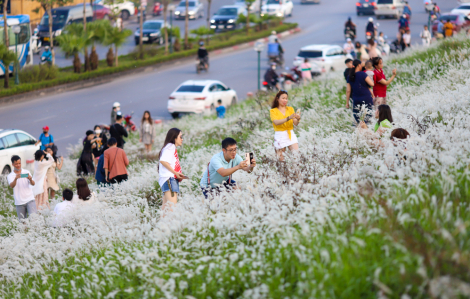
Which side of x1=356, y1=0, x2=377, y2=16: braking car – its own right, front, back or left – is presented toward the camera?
back

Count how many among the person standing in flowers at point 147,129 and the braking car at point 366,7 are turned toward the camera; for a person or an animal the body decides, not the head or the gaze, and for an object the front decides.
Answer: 1

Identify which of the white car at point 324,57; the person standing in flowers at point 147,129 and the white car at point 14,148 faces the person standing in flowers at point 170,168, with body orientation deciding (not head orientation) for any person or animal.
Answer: the person standing in flowers at point 147,129

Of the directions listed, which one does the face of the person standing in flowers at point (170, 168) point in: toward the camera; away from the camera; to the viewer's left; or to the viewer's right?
to the viewer's right
